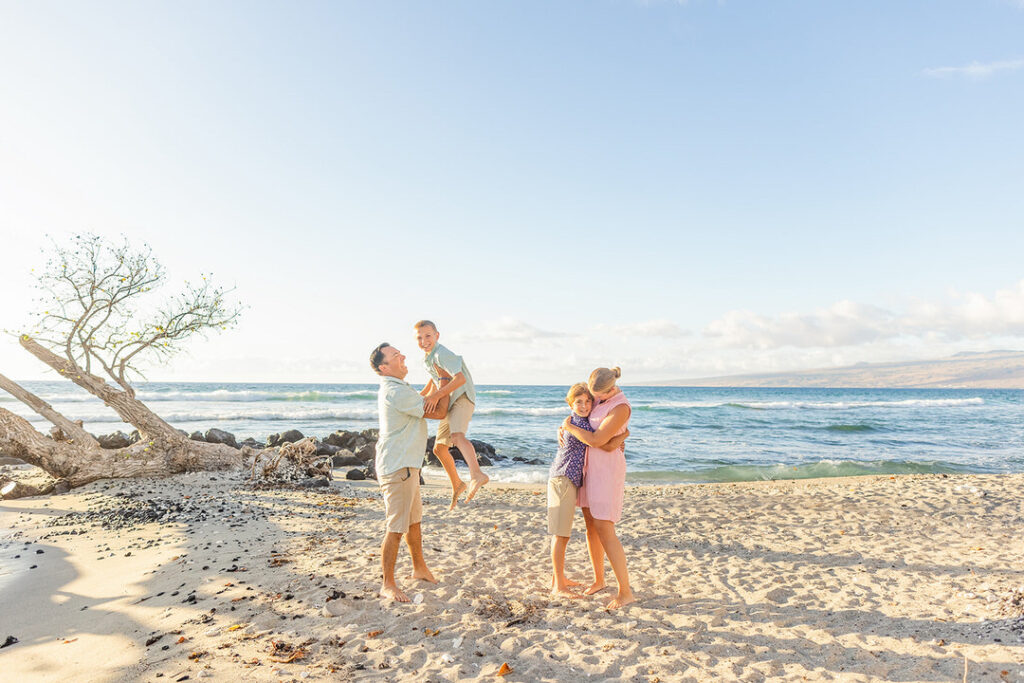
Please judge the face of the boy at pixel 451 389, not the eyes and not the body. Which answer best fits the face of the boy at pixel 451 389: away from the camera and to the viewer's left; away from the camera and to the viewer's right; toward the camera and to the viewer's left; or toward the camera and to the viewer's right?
toward the camera and to the viewer's left

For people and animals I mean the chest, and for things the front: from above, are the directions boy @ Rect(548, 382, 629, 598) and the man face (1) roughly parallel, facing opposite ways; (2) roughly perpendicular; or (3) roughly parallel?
roughly parallel

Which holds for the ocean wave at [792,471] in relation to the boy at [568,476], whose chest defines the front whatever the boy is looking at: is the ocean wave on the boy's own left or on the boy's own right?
on the boy's own left

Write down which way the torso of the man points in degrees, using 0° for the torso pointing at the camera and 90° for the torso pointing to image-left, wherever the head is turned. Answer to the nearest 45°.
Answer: approximately 270°

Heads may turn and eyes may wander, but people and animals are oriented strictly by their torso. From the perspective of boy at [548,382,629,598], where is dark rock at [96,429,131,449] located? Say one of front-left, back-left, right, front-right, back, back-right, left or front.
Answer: back-left

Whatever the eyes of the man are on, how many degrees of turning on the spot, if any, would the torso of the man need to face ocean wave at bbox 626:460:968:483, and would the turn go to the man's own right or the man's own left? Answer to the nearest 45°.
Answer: approximately 45° to the man's own left

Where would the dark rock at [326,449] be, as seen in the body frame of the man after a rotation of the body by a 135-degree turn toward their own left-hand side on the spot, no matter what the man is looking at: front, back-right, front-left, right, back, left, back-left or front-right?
front-right

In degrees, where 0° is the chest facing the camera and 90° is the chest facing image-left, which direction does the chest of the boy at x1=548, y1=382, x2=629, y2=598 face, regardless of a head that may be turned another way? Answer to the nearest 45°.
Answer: approximately 270°

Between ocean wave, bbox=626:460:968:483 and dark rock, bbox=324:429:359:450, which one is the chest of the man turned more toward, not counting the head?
the ocean wave

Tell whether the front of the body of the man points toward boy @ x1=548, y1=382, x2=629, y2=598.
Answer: yes

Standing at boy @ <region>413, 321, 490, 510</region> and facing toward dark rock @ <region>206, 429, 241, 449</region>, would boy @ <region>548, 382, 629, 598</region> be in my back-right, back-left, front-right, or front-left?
back-right

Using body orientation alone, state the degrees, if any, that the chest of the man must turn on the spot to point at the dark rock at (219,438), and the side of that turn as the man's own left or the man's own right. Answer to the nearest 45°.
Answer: approximately 90° to the man's own left

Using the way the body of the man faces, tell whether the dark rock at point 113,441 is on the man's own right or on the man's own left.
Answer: on the man's own left

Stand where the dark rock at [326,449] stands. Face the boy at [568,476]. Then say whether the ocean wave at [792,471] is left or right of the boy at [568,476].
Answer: left
